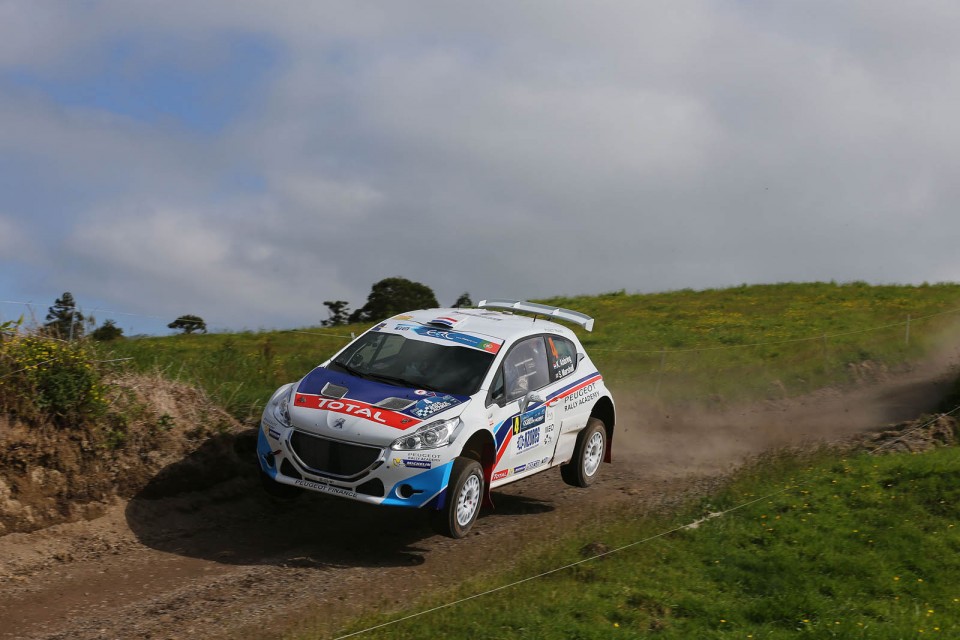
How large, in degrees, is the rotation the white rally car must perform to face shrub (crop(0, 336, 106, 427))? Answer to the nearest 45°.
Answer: approximately 45° to its right

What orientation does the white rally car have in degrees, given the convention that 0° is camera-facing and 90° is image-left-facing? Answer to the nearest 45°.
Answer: approximately 45°

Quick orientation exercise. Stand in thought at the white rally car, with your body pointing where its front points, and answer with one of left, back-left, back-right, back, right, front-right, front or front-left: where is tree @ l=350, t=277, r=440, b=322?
back-right

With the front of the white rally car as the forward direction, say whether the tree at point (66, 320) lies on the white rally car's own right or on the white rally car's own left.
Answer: on the white rally car's own right

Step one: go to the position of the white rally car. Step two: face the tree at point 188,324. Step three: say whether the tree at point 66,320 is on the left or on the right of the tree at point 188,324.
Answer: left

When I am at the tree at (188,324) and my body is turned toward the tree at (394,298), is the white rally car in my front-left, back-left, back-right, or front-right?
front-right

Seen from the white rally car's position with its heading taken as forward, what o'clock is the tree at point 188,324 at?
The tree is roughly at 3 o'clock from the white rally car.
